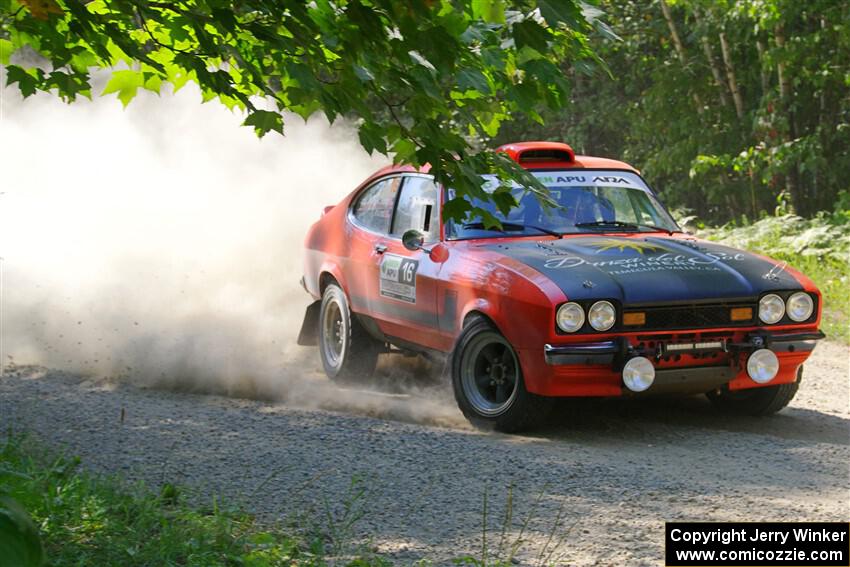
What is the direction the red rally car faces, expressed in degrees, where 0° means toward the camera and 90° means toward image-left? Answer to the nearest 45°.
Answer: approximately 315°

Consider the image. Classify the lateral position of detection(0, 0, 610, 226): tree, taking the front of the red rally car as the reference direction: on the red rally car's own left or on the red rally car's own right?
on the red rally car's own right

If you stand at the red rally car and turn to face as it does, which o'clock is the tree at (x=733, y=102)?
The tree is roughly at 8 o'clock from the red rally car.
